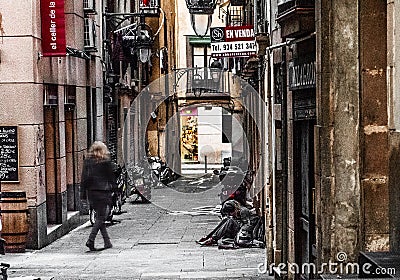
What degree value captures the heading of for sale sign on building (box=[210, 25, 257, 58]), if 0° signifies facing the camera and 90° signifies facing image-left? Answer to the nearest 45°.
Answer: approximately 0°

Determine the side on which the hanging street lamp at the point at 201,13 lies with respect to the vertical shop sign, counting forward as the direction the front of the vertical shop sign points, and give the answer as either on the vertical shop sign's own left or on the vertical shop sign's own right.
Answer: on the vertical shop sign's own left

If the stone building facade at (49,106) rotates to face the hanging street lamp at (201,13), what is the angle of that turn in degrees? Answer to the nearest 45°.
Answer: approximately 45° to its left

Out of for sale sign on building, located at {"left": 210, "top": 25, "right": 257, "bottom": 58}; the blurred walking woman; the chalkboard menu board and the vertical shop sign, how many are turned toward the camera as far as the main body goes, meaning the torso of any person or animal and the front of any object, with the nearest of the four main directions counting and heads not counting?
3

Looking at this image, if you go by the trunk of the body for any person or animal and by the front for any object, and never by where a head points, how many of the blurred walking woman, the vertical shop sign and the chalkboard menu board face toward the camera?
2
